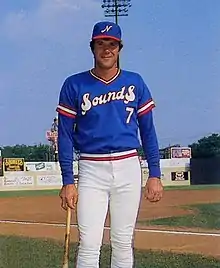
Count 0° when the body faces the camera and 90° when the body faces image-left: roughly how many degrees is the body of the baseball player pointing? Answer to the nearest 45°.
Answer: approximately 0°

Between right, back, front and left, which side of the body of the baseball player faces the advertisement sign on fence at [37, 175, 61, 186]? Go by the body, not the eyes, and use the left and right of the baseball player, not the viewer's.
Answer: back

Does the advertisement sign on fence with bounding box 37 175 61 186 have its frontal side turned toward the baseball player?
yes

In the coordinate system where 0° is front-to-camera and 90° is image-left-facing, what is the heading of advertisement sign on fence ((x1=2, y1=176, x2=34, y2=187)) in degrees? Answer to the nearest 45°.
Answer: approximately 0°

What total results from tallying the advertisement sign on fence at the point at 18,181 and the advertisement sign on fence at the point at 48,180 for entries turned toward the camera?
2

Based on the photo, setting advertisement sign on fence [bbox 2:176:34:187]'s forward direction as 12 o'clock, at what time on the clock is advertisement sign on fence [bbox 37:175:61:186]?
advertisement sign on fence [bbox 37:175:61:186] is roughly at 10 o'clock from advertisement sign on fence [bbox 2:176:34:187].

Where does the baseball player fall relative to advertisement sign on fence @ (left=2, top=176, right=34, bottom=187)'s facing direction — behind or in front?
in front
